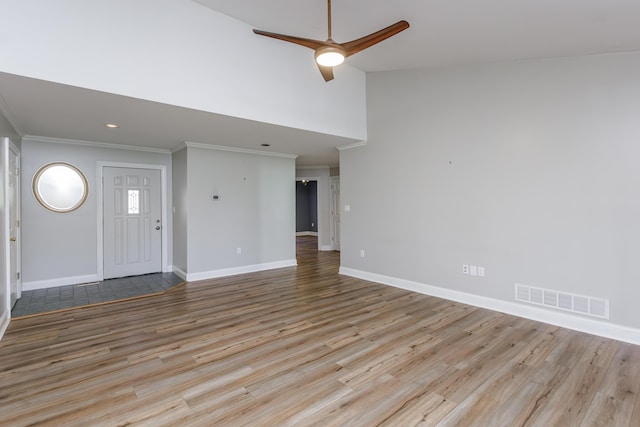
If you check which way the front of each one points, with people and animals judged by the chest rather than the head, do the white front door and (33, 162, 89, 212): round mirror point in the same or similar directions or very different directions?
same or similar directions

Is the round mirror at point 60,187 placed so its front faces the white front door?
no

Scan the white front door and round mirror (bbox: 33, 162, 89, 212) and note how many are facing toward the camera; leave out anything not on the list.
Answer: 2

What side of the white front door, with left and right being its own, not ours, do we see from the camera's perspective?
front

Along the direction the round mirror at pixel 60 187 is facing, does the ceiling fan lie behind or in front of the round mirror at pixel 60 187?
in front

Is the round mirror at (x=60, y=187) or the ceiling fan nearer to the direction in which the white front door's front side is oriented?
the ceiling fan

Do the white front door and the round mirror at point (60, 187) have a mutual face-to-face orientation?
no

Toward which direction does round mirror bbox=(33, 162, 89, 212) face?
toward the camera

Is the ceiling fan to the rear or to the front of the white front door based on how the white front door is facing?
to the front

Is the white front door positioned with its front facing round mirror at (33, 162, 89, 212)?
no
